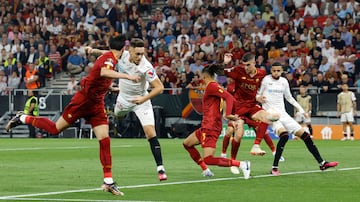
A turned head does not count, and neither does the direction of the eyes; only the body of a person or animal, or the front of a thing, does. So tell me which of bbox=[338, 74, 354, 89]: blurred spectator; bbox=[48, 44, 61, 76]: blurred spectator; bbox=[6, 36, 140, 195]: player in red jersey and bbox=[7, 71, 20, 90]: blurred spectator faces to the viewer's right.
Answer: the player in red jersey

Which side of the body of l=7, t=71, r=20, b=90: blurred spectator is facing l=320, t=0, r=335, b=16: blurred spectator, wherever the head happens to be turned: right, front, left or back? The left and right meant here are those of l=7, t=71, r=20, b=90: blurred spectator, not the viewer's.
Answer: left

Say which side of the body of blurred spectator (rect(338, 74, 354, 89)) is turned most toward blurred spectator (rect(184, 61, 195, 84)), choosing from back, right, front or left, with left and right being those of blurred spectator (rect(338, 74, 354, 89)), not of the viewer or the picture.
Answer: right

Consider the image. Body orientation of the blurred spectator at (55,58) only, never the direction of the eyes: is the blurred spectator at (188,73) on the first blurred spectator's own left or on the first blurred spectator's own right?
on the first blurred spectator's own left

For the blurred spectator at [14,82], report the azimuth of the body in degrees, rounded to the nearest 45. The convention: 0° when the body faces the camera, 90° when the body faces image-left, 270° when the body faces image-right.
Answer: approximately 0°

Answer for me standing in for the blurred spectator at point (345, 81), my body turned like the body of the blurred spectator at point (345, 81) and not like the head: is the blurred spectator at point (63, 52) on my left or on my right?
on my right

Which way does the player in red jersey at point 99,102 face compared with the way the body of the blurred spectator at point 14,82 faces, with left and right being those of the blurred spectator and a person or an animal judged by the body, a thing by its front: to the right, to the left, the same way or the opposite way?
to the left
